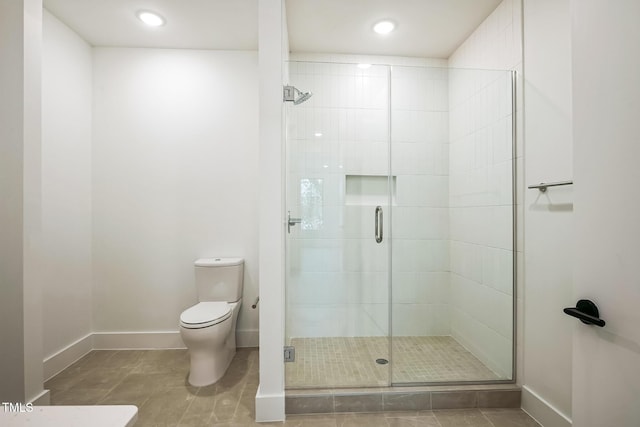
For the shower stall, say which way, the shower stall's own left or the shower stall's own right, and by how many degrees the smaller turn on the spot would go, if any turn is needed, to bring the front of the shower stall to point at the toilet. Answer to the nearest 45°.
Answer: approximately 90° to the shower stall's own right

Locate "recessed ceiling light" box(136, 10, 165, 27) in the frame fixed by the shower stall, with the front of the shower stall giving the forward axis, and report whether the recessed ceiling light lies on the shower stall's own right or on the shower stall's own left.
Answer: on the shower stall's own right

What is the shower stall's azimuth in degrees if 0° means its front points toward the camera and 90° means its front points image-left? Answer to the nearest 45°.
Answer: approximately 0°
